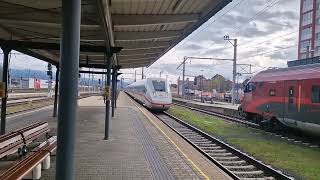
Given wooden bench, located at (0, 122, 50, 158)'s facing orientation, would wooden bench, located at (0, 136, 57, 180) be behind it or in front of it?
in front

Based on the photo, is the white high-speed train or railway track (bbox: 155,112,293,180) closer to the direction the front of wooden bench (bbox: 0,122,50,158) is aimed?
the railway track

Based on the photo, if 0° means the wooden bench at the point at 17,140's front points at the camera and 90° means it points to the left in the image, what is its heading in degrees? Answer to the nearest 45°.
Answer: approximately 315°

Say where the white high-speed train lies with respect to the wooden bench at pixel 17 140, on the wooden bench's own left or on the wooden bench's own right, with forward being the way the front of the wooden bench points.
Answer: on the wooden bench's own left
